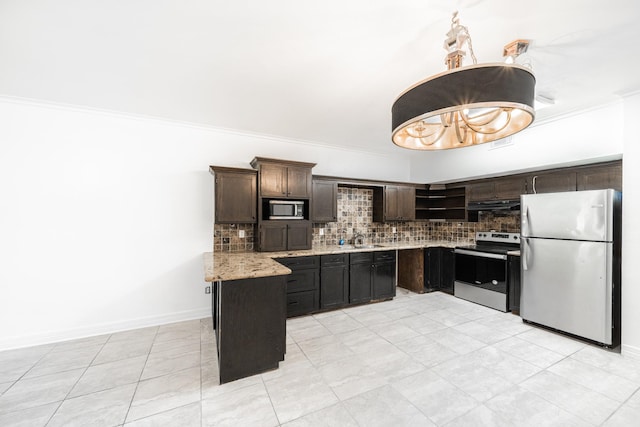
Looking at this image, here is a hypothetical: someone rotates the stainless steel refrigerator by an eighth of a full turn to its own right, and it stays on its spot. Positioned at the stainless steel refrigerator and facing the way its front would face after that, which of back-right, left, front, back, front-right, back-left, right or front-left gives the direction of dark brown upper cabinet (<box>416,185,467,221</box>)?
front-right

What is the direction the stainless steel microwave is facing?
toward the camera

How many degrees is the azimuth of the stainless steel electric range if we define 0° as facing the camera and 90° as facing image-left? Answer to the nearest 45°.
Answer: approximately 45°

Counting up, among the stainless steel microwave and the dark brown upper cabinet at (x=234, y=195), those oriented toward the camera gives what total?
2

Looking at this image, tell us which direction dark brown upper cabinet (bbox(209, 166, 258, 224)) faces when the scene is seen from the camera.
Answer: facing the viewer

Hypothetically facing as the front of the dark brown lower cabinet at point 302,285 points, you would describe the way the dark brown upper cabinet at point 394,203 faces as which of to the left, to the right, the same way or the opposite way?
the same way

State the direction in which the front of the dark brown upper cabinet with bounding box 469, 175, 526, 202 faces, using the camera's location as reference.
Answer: facing the viewer and to the left of the viewer

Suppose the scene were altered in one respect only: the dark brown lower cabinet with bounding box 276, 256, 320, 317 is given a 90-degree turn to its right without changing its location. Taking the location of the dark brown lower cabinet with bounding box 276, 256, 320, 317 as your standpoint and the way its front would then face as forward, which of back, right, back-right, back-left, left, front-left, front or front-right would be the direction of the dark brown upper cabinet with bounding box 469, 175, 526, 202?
back-left

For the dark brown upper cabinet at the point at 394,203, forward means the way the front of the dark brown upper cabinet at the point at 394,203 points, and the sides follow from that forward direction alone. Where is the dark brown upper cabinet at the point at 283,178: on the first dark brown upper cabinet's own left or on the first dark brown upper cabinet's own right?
on the first dark brown upper cabinet's own right

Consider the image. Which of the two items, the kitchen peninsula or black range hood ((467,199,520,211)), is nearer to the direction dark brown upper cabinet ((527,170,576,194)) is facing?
the kitchen peninsula

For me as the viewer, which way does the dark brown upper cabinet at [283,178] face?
facing the viewer and to the right of the viewer

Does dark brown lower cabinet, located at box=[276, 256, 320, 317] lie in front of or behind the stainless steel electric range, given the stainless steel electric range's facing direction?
in front
